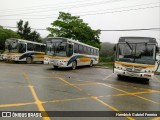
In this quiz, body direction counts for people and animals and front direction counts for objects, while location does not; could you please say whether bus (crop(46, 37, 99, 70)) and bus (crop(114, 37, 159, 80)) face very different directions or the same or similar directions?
same or similar directions

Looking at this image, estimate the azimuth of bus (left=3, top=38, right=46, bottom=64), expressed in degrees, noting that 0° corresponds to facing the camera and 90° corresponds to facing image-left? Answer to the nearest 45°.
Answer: approximately 45°

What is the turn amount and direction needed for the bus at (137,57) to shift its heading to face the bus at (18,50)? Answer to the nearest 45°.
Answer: approximately 135° to its right

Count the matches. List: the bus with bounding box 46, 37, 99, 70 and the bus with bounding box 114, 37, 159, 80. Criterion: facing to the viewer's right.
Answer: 0

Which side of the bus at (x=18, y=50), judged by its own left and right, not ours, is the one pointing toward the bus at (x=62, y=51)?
left

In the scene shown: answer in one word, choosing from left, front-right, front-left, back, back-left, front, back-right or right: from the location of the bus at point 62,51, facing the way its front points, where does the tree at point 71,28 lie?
back-right

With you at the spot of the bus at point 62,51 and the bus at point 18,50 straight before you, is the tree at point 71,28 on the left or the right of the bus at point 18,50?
right

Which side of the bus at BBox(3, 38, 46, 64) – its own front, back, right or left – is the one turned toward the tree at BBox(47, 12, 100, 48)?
back

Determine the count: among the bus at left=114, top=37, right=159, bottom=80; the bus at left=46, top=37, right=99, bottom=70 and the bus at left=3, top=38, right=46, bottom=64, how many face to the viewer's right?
0

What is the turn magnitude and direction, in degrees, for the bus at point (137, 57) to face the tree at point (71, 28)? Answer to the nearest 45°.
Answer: approximately 135° to its right

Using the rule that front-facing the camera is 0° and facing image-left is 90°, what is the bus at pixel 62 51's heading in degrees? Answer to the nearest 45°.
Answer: approximately 45°

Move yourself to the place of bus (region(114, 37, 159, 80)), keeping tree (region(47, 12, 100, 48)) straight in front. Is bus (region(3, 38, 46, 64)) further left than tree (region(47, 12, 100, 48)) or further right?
left

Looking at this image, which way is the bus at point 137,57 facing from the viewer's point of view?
toward the camera

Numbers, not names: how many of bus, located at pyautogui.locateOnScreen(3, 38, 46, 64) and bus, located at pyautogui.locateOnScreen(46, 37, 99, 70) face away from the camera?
0

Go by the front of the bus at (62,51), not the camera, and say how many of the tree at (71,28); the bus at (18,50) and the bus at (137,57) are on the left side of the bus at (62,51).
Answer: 1
